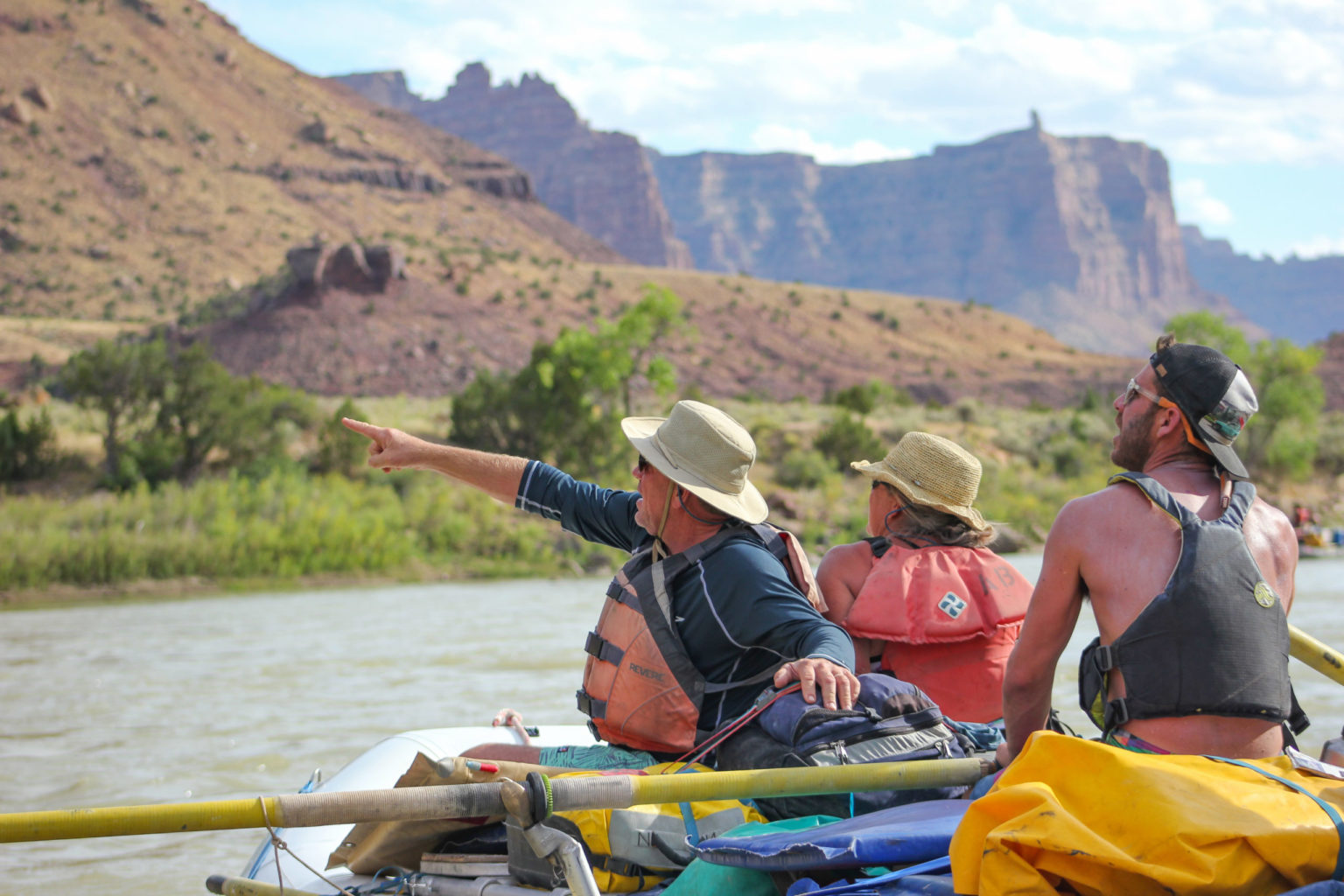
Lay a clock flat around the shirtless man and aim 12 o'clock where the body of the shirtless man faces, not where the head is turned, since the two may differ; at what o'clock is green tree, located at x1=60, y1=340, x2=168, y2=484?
The green tree is roughly at 12 o'clock from the shirtless man.

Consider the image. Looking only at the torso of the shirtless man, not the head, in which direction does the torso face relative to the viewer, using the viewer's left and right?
facing away from the viewer and to the left of the viewer

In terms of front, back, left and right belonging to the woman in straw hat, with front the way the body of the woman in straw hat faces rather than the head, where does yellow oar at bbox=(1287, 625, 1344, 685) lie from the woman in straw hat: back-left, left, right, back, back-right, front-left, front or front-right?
back-right

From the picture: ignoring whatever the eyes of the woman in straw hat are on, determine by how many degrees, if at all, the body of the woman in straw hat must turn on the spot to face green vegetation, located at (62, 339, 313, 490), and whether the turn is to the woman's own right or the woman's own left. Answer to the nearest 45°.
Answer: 0° — they already face it

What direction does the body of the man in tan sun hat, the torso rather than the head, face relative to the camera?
to the viewer's left

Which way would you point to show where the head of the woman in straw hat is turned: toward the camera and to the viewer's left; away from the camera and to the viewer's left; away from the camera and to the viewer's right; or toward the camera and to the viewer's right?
away from the camera and to the viewer's left

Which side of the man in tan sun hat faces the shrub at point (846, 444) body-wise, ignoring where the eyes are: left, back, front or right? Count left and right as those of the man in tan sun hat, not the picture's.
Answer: right

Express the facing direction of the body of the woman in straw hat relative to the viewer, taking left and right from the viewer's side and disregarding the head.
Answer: facing away from the viewer and to the left of the viewer

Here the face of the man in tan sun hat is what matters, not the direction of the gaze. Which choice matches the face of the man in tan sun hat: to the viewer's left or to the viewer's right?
to the viewer's left

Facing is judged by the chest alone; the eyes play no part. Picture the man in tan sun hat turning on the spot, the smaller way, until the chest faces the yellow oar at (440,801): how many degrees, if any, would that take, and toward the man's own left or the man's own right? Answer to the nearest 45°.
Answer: approximately 45° to the man's own left

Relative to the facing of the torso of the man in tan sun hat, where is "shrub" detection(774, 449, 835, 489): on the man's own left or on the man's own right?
on the man's own right
